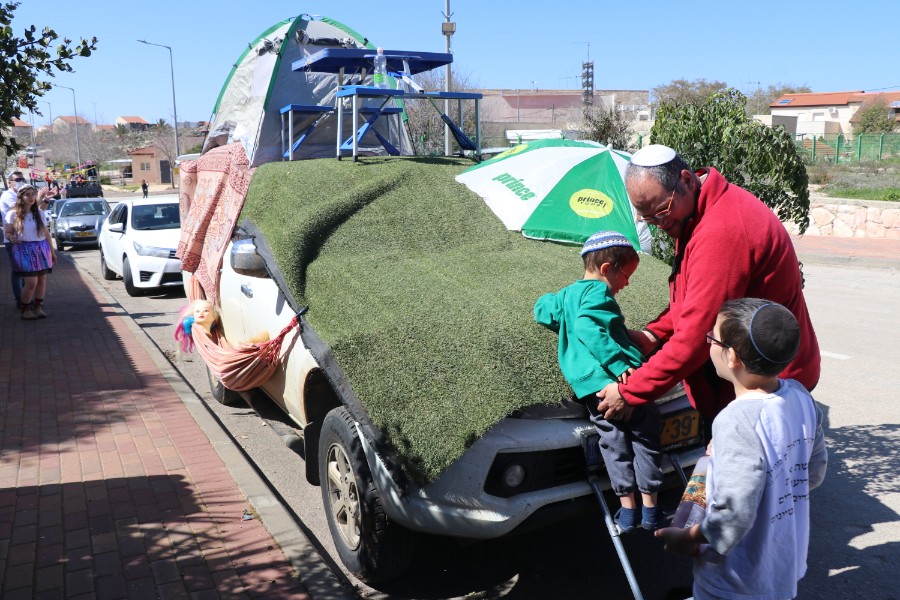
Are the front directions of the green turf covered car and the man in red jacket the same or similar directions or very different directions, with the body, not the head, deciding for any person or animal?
very different directions

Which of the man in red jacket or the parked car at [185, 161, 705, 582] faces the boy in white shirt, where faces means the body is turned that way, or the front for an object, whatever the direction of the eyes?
the parked car

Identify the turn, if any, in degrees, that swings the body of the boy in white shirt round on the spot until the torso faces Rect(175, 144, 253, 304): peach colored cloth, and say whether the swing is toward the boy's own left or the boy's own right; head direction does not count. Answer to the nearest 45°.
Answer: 0° — they already face it

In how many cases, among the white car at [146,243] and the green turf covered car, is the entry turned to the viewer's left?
0

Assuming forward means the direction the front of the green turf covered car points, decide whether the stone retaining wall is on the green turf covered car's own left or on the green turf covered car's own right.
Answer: on the green turf covered car's own left

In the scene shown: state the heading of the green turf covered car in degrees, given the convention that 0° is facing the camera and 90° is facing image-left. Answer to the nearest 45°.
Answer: approximately 315°

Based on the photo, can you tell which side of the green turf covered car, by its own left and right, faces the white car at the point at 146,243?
back

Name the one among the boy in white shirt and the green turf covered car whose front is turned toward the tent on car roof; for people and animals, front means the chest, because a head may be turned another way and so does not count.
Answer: the boy in white shirt

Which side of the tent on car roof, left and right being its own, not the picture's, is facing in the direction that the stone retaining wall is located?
left

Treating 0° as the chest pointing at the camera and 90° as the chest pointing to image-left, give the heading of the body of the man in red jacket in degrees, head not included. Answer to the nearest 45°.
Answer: approximately 90°

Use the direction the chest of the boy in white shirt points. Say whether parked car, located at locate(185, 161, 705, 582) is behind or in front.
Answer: in front

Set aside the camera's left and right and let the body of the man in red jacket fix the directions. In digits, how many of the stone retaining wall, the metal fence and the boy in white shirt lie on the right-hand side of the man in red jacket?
2

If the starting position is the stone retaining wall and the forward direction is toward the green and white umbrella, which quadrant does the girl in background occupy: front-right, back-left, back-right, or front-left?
front-right

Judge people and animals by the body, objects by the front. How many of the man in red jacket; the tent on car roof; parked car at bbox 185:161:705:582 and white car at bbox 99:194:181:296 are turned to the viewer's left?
1

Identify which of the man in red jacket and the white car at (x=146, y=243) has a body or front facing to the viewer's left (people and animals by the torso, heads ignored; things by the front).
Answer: the man in red jacket

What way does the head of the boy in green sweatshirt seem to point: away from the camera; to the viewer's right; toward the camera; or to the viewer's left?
to the viewer's right

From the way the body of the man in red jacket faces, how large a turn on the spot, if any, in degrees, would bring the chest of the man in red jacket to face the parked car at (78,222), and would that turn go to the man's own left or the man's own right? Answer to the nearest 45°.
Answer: approximately 45° to the man's own right
